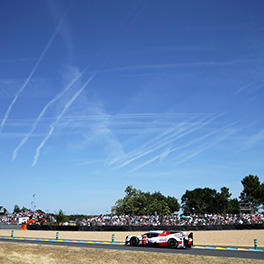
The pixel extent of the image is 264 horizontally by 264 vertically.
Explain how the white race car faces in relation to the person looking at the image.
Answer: facing away from the viewer and to the left of the viewer

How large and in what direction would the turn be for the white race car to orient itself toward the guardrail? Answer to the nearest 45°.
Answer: approximately 45° to its right
